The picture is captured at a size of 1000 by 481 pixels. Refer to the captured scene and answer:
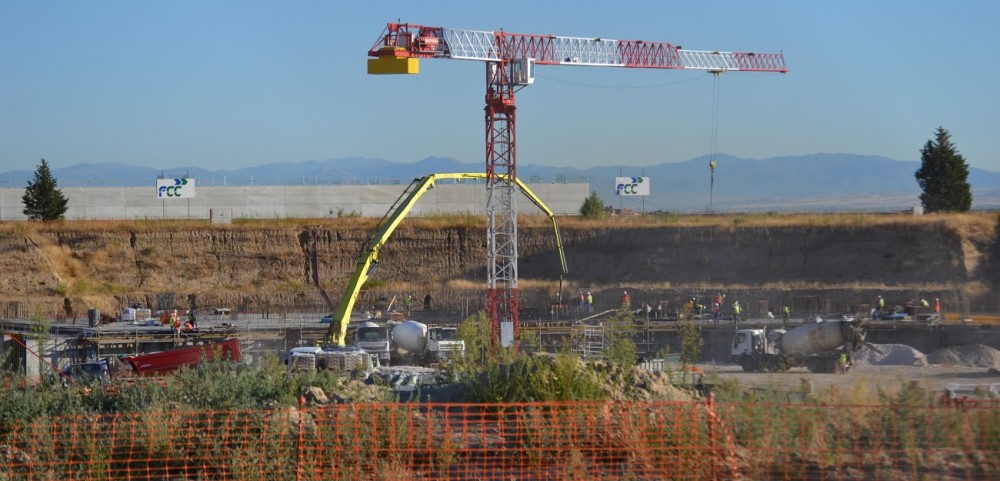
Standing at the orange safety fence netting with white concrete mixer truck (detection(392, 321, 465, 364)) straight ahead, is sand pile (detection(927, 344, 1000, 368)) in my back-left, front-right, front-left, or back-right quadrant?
front-right

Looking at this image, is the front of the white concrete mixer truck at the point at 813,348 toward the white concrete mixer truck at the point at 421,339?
yes

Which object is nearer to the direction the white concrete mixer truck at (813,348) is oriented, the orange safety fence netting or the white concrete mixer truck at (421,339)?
the white concrete mixer truck

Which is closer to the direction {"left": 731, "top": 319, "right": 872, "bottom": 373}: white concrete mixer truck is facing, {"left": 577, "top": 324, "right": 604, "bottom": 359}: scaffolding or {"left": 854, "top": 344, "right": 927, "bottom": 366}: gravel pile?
the scaffolding

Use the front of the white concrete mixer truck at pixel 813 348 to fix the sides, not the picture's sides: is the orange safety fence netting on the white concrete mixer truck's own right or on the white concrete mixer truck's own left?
on the white concrete mixer truck's own left

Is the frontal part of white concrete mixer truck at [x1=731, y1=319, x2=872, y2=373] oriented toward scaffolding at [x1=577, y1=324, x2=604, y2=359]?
yes

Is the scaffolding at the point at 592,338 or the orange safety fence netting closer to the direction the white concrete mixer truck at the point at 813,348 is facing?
the scaffolding

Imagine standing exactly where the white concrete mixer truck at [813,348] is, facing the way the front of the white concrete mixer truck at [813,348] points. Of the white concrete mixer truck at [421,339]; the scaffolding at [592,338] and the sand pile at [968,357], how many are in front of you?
2

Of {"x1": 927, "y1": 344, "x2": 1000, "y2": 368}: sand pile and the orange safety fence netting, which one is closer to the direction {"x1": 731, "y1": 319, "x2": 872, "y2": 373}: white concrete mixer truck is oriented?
the orange safety fence netting

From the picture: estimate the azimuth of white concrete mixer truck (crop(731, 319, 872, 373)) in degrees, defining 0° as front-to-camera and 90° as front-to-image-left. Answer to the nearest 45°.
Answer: approximately 90°

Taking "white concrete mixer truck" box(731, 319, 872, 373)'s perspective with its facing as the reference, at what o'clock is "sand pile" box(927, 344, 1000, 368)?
The sand pile is roughly at 5 o'clock from the white concrete mixer truck.

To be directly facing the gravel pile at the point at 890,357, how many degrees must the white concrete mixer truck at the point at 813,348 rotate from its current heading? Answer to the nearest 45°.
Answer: approximately 135° to its right
